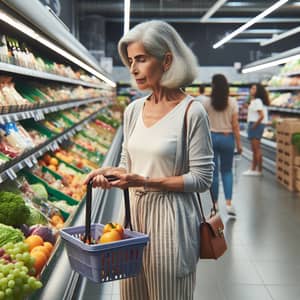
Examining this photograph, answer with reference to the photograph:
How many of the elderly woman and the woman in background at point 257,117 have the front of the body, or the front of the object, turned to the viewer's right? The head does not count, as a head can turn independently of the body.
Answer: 0

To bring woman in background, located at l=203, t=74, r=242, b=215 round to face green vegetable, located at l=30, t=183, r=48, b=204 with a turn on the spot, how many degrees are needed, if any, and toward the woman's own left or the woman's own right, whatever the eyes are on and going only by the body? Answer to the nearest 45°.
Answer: approximately 135° to the woman's own left

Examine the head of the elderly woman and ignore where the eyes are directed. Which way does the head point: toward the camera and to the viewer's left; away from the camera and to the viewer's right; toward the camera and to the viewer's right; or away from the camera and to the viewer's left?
toward the camera and to the viewer's left

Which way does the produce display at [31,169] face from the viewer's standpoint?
to the viewer's right

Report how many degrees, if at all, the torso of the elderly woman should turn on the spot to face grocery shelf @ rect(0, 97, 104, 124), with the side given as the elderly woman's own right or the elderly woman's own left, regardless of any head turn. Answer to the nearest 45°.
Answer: approximately 90° to the elderly woman's own right

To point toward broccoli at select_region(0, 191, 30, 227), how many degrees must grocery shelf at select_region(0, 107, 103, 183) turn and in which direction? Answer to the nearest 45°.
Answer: approximately 90° to its right

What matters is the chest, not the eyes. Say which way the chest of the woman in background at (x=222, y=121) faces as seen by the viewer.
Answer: away from the camera

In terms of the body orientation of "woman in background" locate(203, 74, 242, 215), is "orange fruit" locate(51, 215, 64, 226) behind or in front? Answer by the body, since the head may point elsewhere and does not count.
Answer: behind

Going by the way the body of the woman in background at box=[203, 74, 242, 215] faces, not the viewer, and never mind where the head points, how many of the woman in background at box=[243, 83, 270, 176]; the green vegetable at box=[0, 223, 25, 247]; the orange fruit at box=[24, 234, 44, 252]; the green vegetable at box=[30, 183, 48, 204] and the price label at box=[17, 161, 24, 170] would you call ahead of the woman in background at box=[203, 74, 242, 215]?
1

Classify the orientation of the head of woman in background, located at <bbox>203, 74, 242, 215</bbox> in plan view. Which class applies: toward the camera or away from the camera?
away from the camera

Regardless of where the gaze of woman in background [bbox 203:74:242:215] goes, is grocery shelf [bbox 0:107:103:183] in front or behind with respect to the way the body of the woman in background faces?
behind

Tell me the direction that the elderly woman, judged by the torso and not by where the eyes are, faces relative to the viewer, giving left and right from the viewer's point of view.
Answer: facing the viewer and to the left of the viewer
